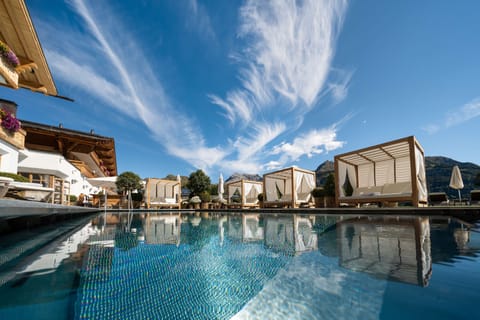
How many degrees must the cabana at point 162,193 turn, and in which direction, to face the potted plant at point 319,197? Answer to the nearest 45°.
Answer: approximately 45° to its left

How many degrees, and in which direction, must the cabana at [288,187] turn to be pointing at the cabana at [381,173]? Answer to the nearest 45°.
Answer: approximately 90° to its left

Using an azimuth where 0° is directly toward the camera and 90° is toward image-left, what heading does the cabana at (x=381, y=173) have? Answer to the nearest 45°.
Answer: approximately 45°

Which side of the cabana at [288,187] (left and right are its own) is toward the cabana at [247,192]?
right

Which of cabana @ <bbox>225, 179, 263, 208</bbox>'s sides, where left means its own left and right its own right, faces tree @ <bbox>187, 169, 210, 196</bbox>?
right

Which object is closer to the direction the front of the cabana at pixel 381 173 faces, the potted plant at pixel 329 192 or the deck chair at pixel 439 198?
the potted plant

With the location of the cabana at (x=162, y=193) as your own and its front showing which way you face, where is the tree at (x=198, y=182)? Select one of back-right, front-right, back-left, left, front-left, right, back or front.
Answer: back-left

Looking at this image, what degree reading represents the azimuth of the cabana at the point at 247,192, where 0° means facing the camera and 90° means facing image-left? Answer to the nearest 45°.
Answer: approximately 45°

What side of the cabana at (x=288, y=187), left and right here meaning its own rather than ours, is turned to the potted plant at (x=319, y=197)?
left

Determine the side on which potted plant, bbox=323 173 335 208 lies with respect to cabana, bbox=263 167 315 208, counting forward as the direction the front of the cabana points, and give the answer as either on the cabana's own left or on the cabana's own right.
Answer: on the cabana's own left

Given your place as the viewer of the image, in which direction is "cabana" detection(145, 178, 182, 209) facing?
facing the viewer

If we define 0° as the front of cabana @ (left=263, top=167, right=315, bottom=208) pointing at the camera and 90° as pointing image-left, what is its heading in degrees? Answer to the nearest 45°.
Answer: approximately 45°

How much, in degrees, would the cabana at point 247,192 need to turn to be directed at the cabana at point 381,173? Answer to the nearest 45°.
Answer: approximately 90° to its left
